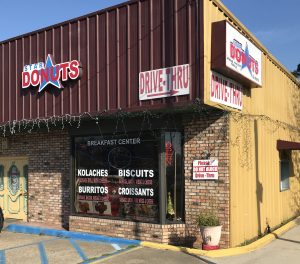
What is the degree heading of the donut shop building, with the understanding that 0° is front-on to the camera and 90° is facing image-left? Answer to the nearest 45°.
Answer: approximately 45°

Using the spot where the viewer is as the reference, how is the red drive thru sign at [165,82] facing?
facing the viewer and to the left of the viewer
